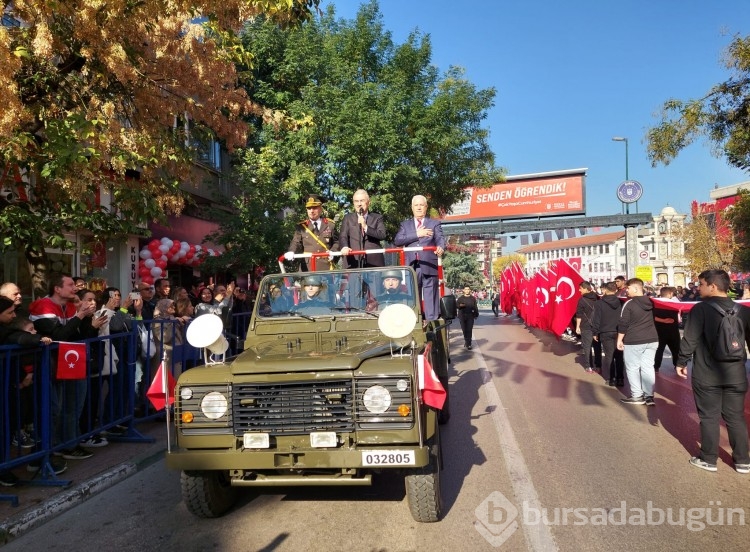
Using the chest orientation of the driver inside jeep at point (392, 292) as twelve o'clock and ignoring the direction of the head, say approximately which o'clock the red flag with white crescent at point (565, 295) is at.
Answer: The red flag with white crescent is roughly at 7 o'clock from the driver inside jeep.

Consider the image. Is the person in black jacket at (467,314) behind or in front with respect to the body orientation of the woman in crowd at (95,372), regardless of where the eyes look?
in front

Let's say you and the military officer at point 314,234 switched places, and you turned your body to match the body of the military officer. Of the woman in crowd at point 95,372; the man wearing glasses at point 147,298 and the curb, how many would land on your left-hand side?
0

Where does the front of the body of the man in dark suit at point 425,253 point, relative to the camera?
toward the camera

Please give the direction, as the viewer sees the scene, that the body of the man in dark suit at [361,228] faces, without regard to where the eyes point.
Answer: toward the camera

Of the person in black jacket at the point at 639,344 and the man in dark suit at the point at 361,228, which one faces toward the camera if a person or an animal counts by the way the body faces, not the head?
the man in dark suit

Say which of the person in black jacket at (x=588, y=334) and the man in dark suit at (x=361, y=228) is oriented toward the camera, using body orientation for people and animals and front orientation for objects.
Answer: the man in dark suit

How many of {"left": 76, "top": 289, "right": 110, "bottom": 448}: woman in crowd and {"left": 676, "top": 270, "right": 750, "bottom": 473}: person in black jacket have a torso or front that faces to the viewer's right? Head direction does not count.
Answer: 1

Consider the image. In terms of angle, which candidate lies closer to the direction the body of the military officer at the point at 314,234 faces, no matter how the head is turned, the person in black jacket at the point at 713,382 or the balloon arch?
the person in black jacket

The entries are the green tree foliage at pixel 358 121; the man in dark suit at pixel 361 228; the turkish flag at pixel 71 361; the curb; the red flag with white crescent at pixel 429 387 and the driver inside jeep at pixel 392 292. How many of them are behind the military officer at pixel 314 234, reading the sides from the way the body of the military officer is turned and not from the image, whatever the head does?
1

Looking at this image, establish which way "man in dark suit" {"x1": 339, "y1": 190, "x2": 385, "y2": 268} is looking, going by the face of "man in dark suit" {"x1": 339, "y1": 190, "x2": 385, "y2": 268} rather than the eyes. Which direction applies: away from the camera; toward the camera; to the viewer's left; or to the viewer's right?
toward the camera

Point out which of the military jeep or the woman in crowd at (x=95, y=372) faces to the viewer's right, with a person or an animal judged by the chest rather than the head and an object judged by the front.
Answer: the woman in crowd

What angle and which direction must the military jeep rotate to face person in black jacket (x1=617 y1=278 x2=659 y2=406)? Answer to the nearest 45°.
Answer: approximately 135° to its left

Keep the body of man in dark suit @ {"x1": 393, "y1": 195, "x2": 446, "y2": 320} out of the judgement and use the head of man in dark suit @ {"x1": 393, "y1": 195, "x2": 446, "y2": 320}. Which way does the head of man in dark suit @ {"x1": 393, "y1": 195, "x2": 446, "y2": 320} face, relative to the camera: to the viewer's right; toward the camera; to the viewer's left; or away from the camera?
toward the camera

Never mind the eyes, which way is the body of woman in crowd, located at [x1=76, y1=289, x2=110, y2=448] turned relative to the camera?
to the viewer's right
